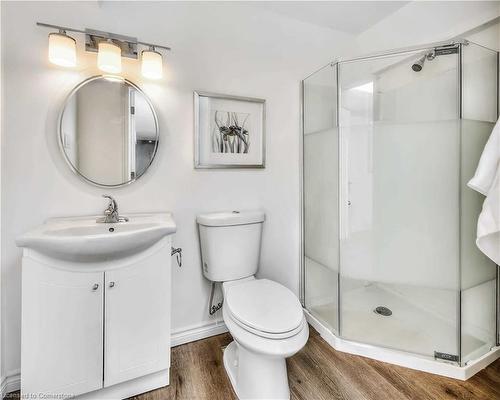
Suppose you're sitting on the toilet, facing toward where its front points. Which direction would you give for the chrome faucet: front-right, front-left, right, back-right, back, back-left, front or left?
back-right

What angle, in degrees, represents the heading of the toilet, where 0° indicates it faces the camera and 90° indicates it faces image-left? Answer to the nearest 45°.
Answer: approximately 315°

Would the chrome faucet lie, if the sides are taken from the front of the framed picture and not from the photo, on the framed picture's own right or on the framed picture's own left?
on the framed picture's own right

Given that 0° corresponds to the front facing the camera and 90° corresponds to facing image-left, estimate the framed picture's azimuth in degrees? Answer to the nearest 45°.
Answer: approximately 315°

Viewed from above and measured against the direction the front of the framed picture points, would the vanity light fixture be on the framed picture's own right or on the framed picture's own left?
on the framed picture's own right
